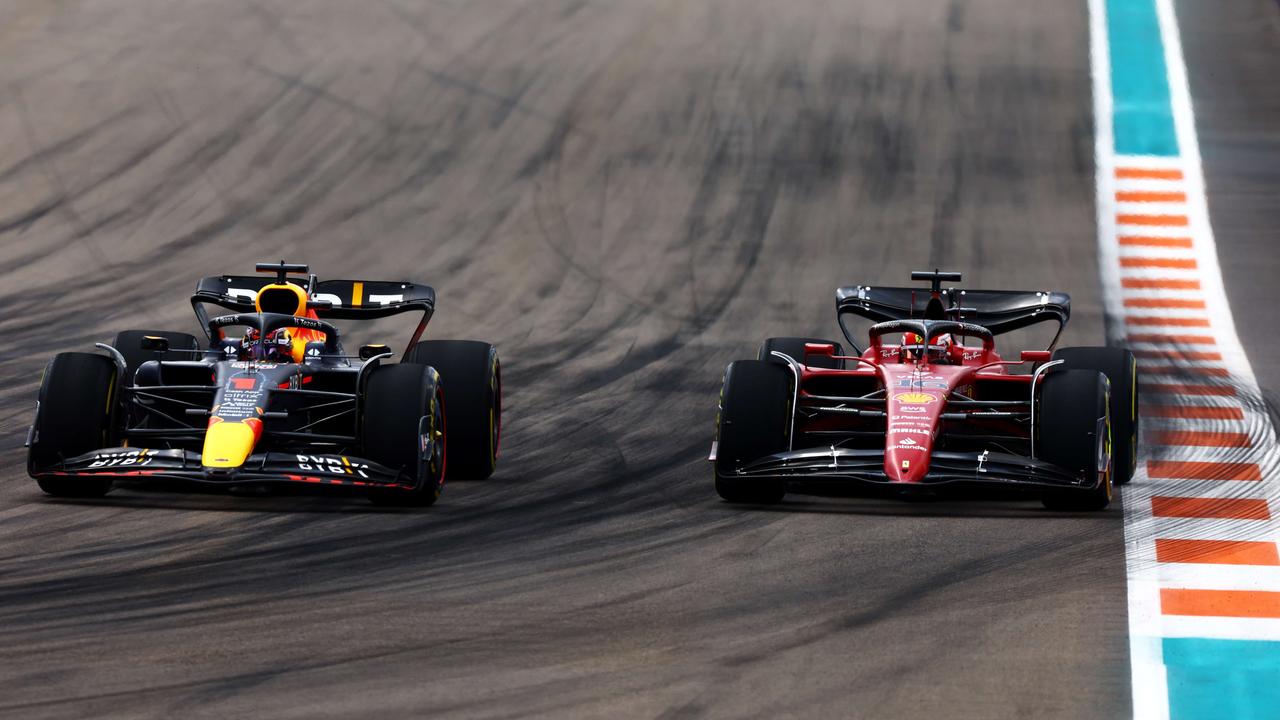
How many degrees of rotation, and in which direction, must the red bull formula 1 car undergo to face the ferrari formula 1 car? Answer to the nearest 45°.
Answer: approximately 90° to its left

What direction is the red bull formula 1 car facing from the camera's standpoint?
toward the camera

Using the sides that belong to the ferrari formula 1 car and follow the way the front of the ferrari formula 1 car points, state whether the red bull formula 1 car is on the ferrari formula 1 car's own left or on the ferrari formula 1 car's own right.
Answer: on the ferrari formula 1 car's own right

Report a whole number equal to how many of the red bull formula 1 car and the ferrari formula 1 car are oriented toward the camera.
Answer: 2

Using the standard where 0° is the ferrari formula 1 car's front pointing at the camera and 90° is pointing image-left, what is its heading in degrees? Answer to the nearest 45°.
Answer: approximately 0°
